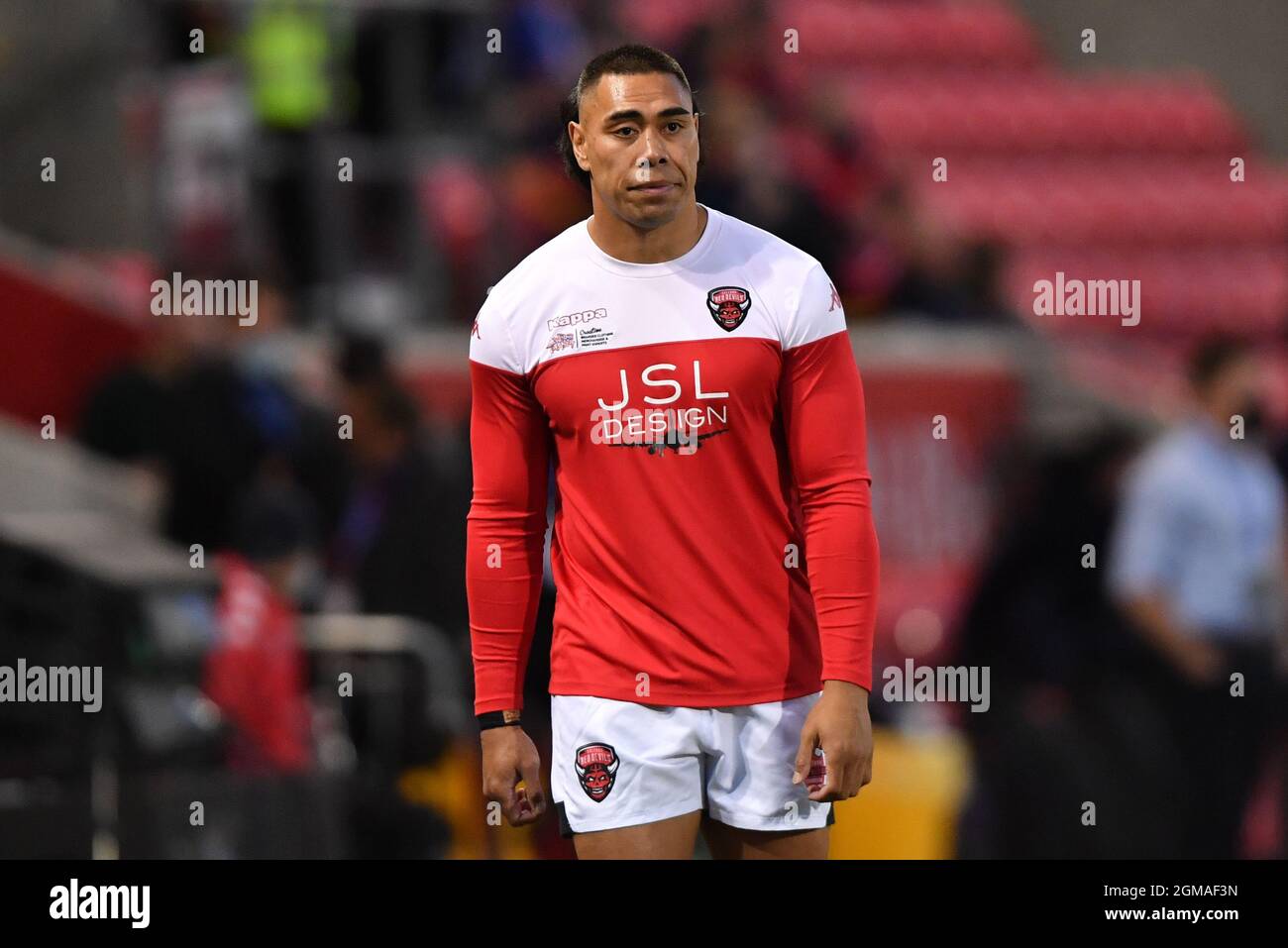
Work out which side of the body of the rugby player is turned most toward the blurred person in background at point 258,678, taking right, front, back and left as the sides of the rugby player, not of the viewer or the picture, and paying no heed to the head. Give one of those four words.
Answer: back

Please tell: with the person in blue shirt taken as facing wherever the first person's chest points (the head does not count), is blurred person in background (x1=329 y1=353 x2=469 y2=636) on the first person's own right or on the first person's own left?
on the first person's own right
